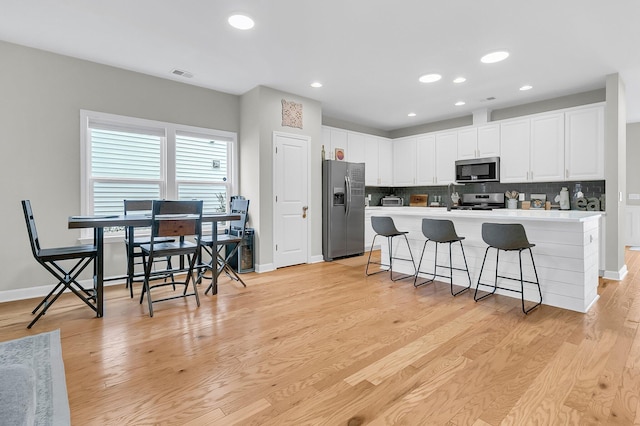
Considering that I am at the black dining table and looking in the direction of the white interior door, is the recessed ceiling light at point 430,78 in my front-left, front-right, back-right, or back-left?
front-right

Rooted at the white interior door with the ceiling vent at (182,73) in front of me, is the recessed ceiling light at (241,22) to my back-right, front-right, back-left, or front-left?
front-left

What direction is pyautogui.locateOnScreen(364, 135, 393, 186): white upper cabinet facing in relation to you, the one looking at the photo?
facing the viewer and to the right of the viewer

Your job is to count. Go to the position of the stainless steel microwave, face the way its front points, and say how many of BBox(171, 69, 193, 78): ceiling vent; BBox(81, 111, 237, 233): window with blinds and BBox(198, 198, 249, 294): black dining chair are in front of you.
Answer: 3

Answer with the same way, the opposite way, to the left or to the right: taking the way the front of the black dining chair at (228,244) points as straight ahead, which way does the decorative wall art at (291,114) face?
to the left

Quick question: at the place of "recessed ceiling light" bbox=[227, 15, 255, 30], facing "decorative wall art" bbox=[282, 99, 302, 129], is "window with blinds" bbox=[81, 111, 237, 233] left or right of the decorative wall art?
left

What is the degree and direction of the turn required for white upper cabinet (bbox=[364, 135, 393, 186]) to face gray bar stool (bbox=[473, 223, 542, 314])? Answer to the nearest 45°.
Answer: approximately 45° to its right

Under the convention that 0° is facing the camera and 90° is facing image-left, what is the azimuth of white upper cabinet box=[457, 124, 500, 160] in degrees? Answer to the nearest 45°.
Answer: approximately 45°

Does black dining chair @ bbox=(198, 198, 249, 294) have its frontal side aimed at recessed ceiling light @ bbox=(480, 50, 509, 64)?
no

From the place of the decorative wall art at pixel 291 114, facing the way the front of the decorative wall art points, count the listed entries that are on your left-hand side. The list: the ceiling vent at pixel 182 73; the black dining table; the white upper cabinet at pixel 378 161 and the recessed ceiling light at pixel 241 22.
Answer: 1

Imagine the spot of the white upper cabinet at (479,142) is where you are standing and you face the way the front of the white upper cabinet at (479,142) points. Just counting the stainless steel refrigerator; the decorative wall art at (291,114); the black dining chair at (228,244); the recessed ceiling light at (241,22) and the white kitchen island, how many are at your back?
0

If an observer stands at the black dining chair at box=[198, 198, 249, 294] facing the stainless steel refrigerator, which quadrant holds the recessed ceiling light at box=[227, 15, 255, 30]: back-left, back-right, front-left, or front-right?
back-right
